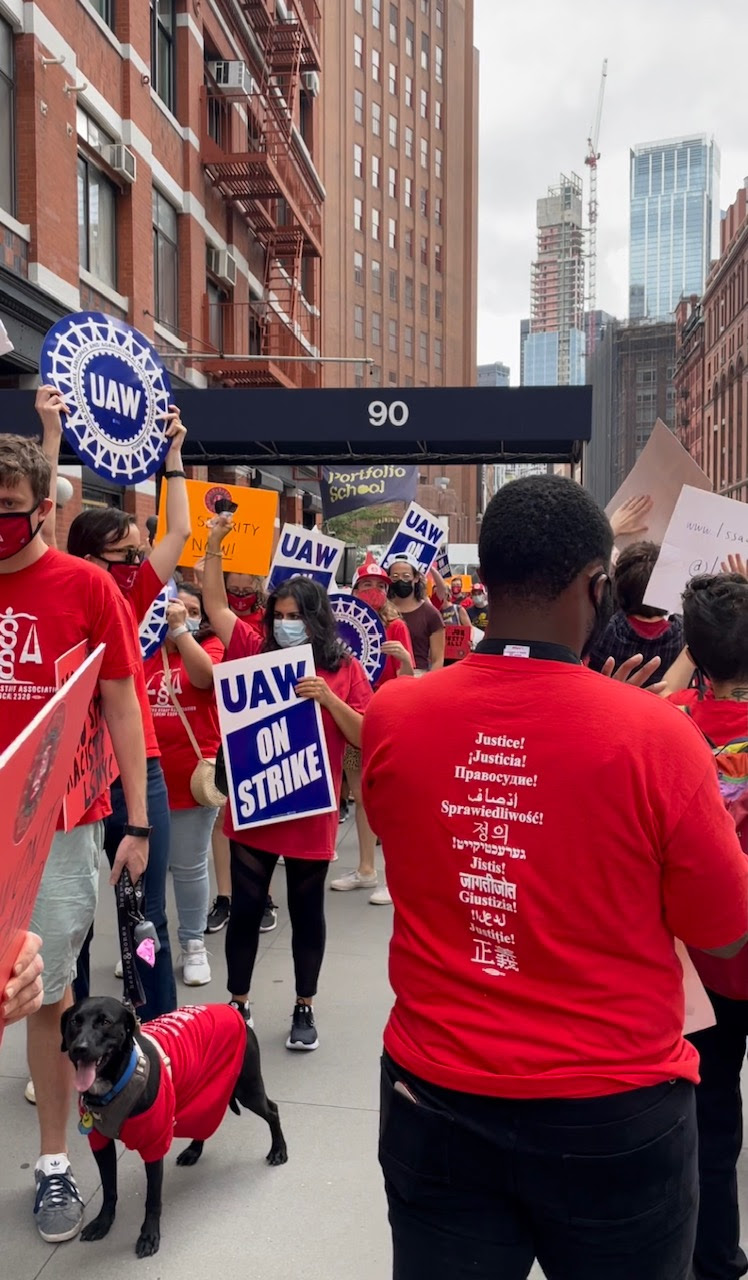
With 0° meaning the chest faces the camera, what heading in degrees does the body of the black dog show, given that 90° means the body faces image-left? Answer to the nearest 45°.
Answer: approximately 45°

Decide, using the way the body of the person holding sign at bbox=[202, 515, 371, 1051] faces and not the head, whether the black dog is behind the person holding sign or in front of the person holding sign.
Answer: in front

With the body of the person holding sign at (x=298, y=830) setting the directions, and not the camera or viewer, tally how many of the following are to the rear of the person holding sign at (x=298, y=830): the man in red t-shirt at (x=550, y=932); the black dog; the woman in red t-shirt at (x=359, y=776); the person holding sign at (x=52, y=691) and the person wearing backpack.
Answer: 1

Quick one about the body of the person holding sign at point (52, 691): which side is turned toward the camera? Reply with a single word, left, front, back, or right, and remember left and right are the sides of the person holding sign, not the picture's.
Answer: front

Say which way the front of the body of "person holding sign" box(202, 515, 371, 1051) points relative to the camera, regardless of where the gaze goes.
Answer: toward the camera

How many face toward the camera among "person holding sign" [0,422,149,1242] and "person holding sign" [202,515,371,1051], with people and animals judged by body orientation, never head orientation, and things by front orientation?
2

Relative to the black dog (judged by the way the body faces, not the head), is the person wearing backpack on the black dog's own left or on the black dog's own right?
on the black dog's own left

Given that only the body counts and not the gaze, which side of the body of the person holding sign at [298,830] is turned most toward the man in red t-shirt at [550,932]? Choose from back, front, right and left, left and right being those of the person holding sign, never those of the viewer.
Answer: front

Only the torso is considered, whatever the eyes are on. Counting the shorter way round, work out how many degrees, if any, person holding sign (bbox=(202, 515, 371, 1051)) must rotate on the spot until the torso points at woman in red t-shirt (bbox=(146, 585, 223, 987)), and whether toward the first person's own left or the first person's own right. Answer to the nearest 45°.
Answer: approximately 135° to the first person's own right

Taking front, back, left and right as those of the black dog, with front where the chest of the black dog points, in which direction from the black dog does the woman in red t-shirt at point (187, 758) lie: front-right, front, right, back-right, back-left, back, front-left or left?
back-right

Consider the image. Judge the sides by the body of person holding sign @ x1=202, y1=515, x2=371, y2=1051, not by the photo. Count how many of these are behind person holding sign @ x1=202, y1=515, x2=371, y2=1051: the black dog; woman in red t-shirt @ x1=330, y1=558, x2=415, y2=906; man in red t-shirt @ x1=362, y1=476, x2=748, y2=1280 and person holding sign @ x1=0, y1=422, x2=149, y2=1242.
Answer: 1

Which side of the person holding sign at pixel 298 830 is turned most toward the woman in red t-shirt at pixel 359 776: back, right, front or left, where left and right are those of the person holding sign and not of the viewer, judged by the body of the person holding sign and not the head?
back
